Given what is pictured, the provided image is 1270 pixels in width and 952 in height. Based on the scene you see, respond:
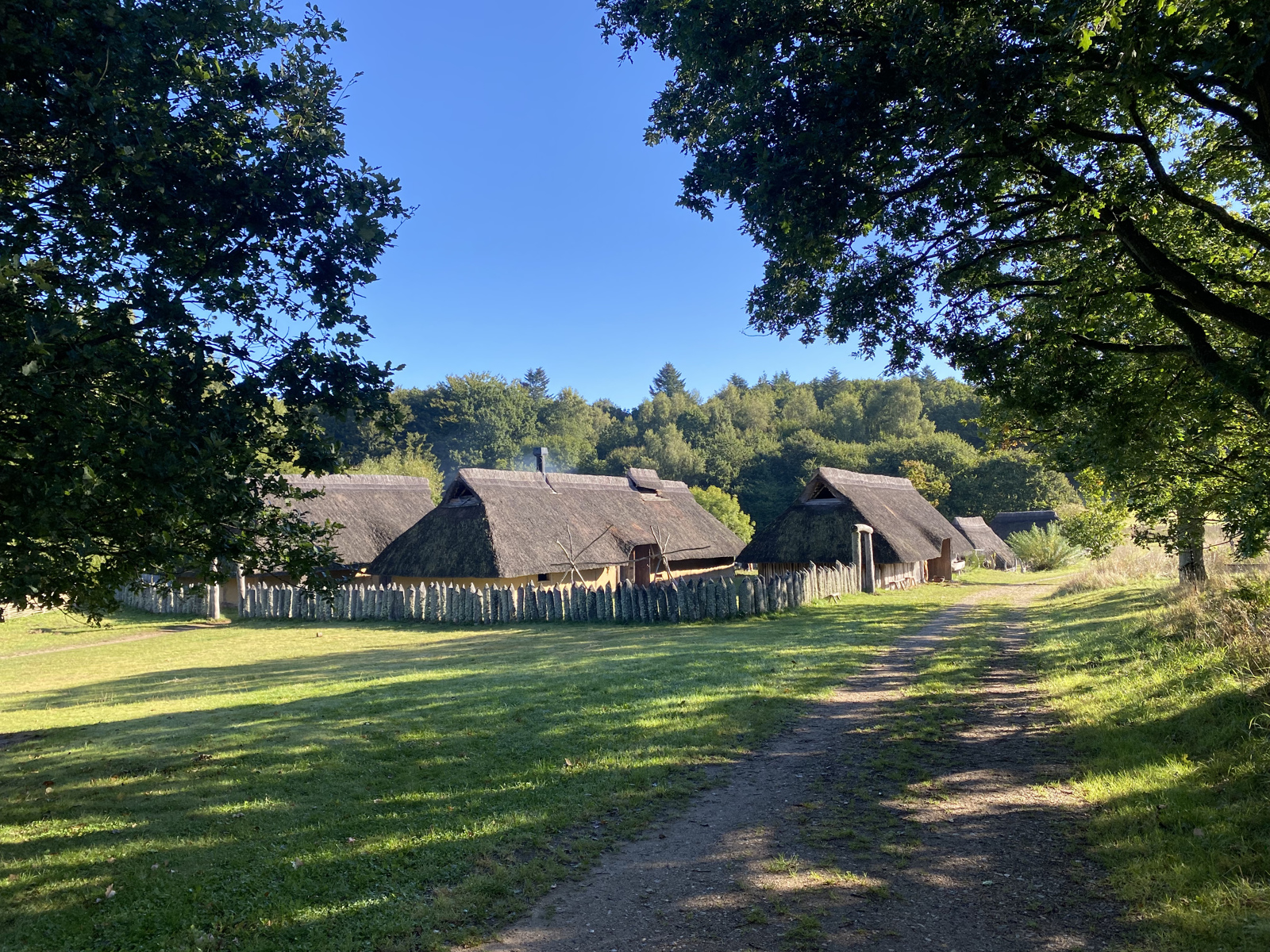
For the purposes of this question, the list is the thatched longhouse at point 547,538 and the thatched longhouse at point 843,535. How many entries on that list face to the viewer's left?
0

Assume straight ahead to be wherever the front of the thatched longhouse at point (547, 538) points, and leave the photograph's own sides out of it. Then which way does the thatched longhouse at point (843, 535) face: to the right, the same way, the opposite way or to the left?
the same way

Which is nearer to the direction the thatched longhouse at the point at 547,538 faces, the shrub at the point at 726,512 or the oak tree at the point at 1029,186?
the oak tree

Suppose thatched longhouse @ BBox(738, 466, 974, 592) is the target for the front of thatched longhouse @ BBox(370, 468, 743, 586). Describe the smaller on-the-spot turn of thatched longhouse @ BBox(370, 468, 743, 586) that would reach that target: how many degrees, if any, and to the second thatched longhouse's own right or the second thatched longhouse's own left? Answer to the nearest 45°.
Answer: approximately 45° to the second thatched longhouse's own left

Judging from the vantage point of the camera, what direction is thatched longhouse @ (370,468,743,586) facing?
facing the viewer and to the right of the viewer

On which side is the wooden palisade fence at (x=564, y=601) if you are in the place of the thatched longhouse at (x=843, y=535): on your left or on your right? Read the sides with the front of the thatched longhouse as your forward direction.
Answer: on your right

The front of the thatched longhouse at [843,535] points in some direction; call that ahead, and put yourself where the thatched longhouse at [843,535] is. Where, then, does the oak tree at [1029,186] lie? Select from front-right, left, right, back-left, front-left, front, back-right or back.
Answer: front-right

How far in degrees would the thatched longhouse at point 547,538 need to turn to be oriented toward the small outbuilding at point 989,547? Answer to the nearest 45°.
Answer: approximately 90° to its left
